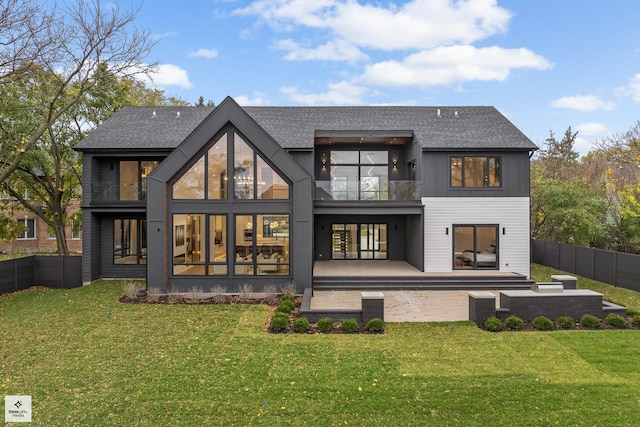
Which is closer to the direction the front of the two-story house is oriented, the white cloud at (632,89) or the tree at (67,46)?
the white cloud
